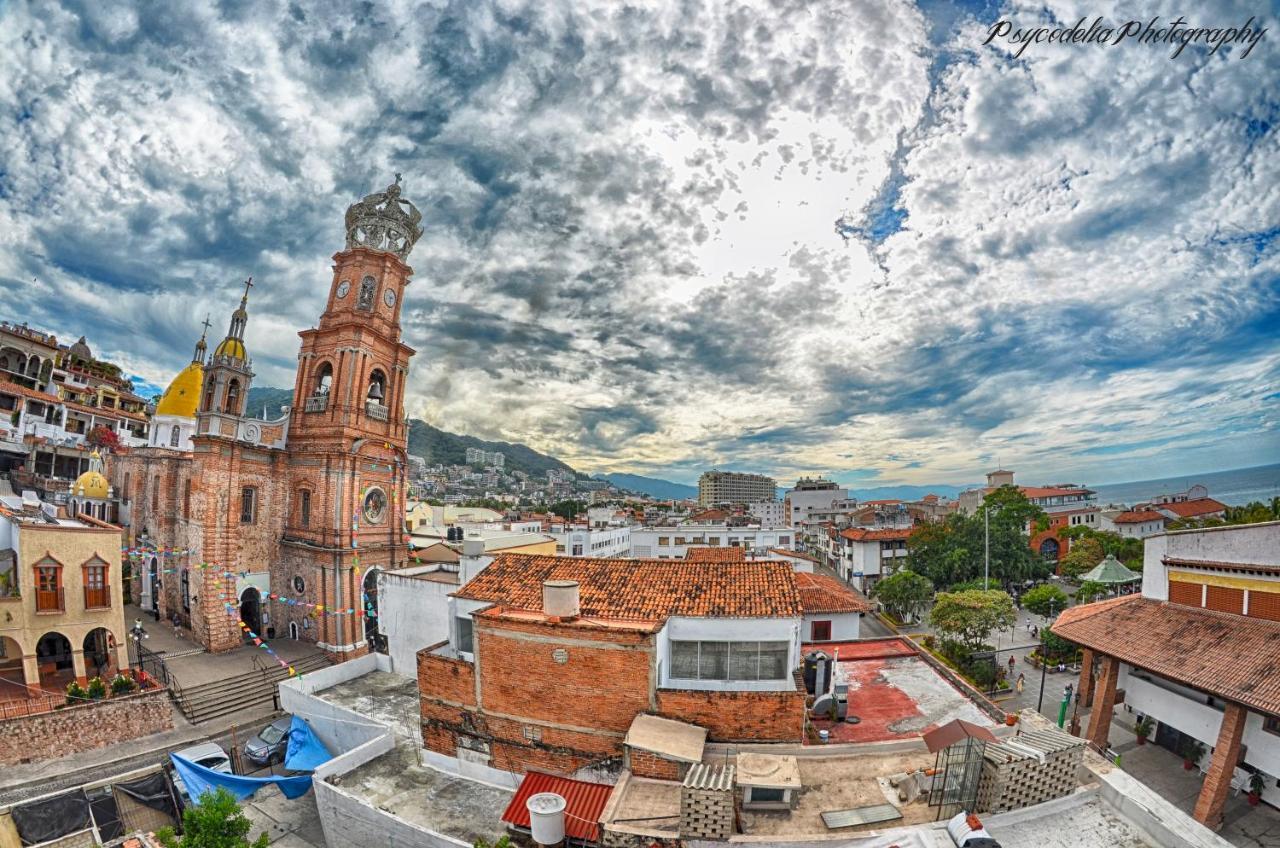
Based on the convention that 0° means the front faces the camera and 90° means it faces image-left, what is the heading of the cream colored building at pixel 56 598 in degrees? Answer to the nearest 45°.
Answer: approximately 0°

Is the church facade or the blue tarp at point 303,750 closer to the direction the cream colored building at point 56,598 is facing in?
the blue tarp

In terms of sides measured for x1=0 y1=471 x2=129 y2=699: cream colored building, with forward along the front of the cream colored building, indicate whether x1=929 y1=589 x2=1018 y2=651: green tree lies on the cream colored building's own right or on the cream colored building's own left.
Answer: on the cream colored building's own left

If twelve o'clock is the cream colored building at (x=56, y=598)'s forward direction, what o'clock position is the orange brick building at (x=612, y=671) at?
The orange brick building is roughly at 11 o'clock from the cream colored building.
